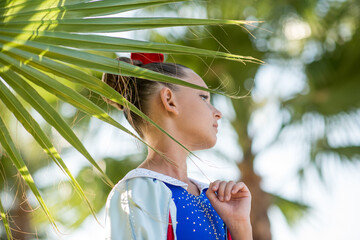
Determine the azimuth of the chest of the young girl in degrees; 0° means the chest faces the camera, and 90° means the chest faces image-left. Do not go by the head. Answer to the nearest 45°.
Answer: approximately 315°

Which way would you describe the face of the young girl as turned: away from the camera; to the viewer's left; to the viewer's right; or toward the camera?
to the viewer's right
